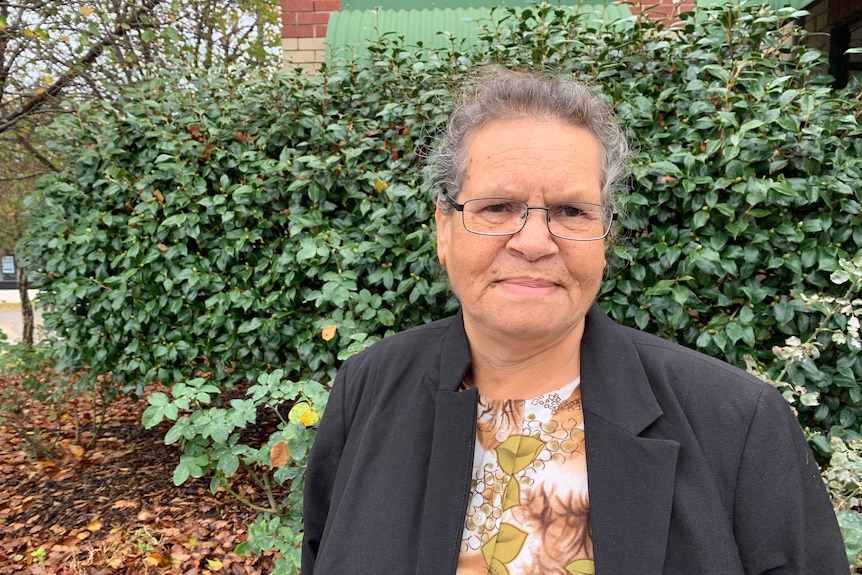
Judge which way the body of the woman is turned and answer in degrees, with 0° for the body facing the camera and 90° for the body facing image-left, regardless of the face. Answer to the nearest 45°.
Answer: approximately 0°
